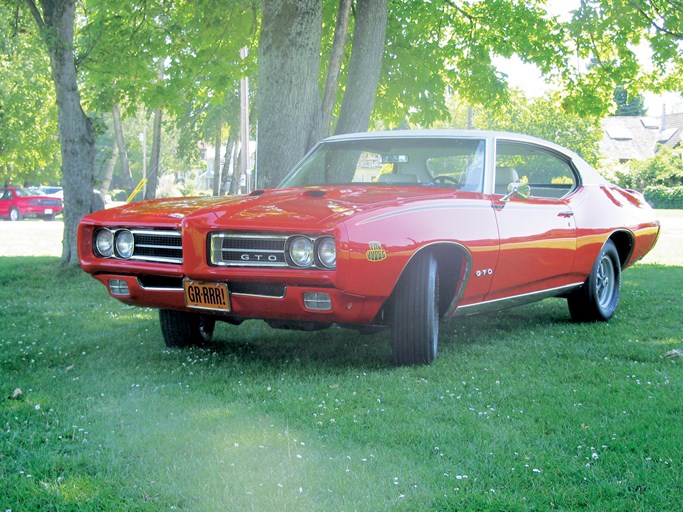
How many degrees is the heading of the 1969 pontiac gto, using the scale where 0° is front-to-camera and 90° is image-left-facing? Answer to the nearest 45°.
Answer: approximately 45°

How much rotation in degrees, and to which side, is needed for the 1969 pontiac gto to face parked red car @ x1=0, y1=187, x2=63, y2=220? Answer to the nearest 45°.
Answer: approximately 90° to its right
